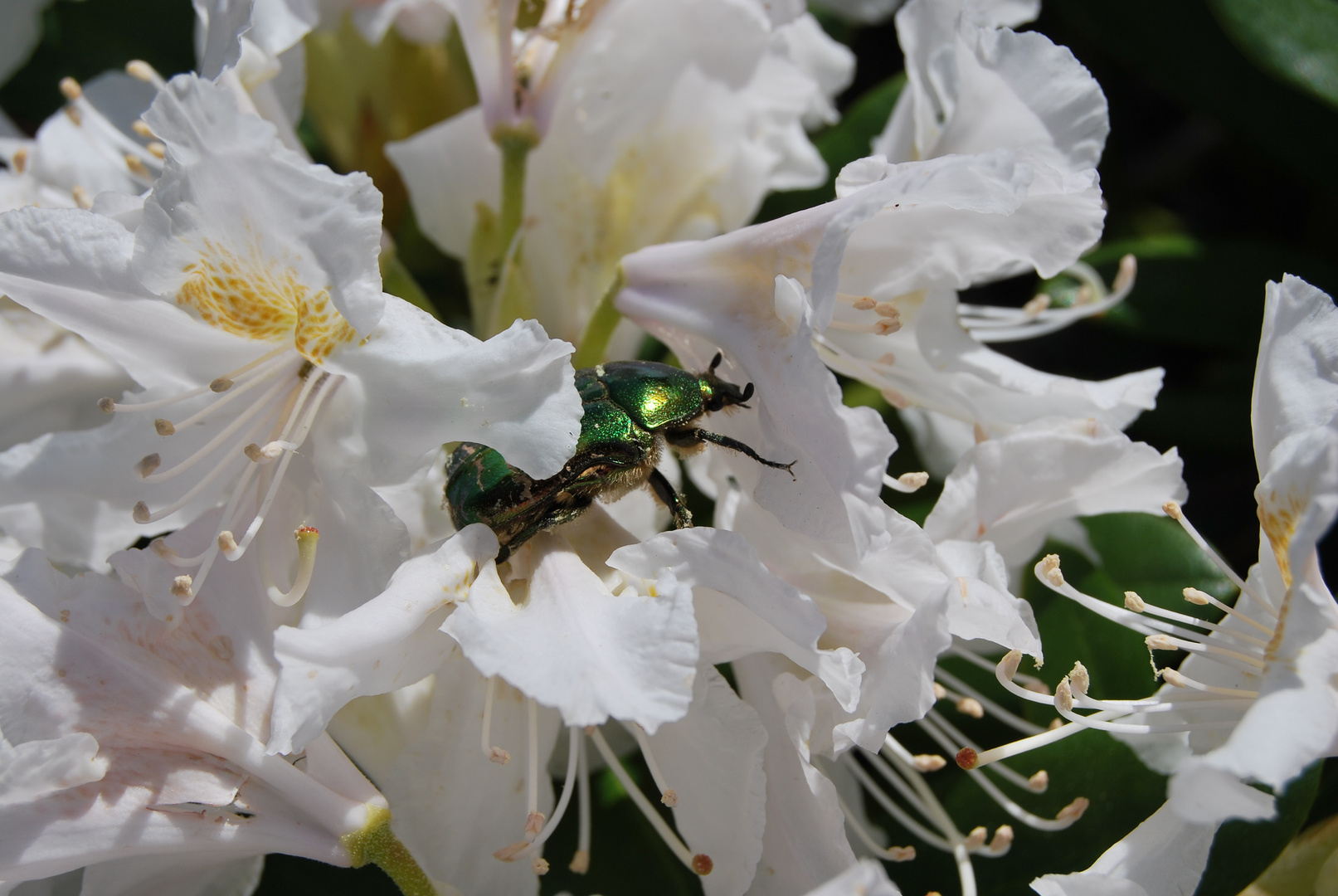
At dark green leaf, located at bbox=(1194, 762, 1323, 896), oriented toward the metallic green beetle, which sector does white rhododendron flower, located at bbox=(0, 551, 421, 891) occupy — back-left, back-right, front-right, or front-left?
front-left

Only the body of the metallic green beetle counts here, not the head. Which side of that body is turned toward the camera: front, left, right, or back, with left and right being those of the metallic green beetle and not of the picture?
right

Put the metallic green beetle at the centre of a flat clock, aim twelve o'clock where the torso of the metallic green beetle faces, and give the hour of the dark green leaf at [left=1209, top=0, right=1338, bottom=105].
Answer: The dark green leaf is roughly at 11 o'clock from the metallic green beetle.
